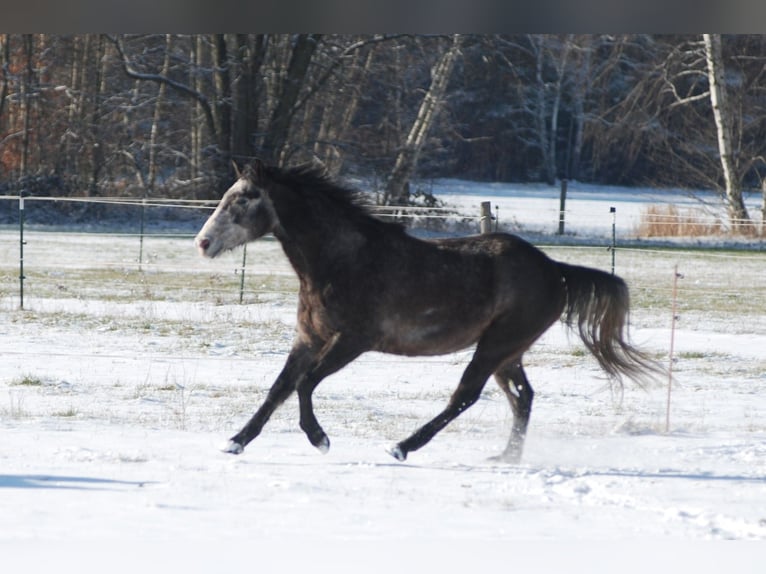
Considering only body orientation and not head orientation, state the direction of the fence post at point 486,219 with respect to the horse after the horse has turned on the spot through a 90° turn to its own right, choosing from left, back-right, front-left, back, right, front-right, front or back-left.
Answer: front

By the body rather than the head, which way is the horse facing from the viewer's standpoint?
to the viewer's left
